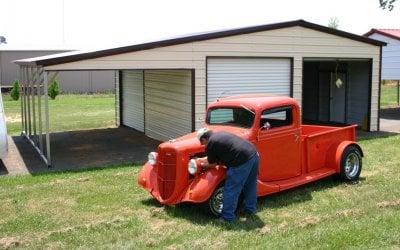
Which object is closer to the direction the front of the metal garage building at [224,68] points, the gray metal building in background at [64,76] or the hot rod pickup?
the hot rod pickup

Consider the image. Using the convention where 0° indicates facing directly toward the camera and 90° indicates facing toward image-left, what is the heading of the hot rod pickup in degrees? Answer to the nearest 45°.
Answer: approximately 45°

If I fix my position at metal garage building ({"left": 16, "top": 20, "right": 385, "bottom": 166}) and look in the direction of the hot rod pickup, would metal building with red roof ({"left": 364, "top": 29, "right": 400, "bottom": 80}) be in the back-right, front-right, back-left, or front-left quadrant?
back-left

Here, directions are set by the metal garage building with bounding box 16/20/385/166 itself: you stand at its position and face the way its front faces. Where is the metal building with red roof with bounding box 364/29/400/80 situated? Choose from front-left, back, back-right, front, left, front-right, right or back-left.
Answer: back-left

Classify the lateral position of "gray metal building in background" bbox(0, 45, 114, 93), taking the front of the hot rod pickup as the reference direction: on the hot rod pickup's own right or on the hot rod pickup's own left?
on the hot rod pickup's own right

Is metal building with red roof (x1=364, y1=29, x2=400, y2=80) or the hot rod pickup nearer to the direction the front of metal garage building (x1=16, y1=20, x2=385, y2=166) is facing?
the hot rod pickup

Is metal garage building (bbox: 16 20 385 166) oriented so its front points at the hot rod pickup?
yes
